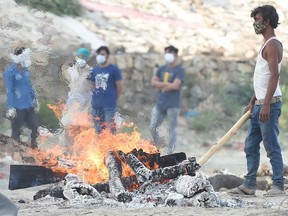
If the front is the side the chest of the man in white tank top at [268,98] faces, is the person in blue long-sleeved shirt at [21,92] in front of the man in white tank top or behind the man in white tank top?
in front

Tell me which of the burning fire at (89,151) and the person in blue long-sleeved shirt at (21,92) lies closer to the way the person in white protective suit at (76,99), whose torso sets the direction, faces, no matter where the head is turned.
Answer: the burning fire

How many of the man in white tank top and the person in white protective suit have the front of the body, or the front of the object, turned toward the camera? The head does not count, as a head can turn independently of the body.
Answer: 1

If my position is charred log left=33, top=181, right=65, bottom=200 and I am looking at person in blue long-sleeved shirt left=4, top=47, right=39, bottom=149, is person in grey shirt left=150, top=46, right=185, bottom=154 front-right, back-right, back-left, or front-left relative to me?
front-right

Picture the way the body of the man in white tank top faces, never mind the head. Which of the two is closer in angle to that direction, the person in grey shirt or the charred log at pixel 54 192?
the charred log

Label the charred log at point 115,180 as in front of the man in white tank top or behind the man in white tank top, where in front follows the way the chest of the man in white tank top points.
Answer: in front

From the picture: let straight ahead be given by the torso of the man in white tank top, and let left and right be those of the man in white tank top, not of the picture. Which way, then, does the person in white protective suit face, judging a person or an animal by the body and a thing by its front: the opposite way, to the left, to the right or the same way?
to the left

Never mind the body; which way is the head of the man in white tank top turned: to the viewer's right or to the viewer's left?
to the viewer's left

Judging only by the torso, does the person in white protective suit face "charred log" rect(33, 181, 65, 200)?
yes

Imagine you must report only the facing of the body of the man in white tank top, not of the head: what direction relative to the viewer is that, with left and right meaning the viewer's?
facing to the left of the viewer

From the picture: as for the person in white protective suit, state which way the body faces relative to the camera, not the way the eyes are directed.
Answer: toward the camera

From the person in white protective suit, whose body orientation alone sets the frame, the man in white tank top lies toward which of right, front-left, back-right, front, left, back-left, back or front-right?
front-left
